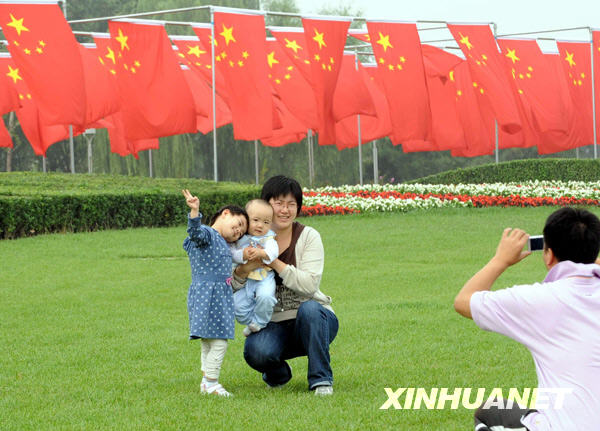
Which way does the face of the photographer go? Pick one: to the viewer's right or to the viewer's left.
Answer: to the viewer's left

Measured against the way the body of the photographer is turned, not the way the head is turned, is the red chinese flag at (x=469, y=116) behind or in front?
in front

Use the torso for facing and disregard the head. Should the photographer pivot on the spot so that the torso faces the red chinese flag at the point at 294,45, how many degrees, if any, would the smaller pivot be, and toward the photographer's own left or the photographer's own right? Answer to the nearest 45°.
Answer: approximately 45° to the photographer's own right

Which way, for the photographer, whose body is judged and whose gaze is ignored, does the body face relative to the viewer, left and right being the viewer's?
facing away from the viewer and to the left of the viewer

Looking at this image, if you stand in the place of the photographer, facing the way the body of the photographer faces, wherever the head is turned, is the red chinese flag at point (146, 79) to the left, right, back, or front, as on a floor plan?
front

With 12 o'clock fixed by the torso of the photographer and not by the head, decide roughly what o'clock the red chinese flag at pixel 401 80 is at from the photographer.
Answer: The red chinese flag is roughly at 1 o'clock from the photographer.

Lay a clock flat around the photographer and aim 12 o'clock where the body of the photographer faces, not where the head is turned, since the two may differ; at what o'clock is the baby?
The baby is roughly at 12 o'clock from the photographer.

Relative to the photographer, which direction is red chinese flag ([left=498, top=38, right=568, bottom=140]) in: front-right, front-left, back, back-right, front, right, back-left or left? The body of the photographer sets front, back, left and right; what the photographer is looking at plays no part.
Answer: front-right

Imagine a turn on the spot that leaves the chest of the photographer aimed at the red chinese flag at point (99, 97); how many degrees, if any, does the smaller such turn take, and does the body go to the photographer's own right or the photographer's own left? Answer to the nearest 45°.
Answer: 0° — they already face it

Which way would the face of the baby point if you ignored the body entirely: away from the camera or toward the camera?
toward the camera

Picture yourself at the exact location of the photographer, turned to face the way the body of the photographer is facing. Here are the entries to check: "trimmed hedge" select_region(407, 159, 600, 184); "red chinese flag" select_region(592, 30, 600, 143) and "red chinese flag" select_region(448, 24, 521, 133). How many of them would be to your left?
0

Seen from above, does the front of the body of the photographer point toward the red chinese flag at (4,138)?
yes

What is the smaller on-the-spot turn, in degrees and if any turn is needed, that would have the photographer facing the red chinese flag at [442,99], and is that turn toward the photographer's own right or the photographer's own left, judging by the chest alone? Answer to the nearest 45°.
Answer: approximately 45° to the photographer's own right

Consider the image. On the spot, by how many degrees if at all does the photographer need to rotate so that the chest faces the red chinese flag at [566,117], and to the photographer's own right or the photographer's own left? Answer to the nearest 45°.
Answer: approximately 45° to the photographer's own right

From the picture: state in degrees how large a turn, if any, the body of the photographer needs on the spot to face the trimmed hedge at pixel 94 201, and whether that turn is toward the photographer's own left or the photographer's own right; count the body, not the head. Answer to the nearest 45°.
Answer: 0° — they already face it
